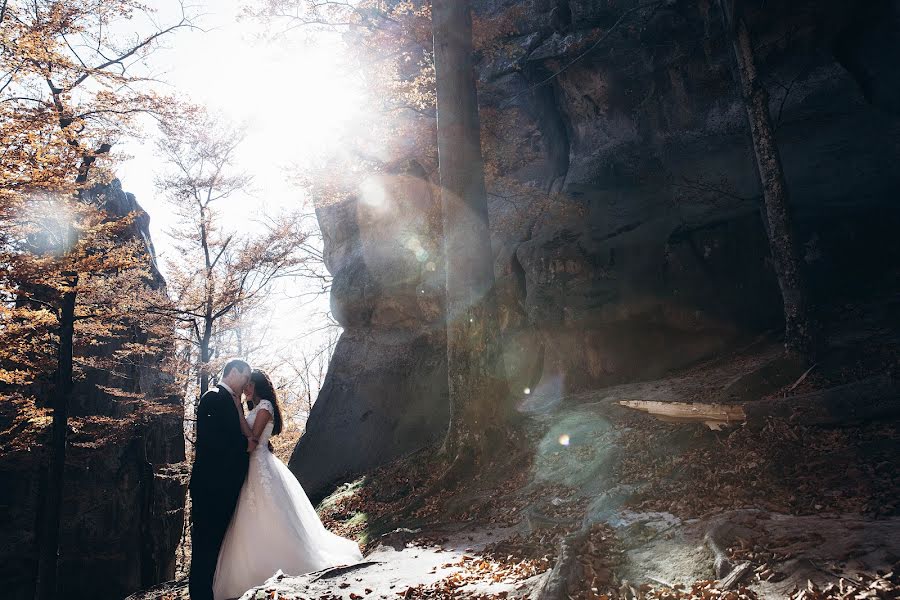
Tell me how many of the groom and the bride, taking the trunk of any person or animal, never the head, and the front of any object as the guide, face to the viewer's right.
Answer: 1

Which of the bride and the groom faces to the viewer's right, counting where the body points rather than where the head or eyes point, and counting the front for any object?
the groom

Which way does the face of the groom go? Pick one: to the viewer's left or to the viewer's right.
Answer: to the viewer's right

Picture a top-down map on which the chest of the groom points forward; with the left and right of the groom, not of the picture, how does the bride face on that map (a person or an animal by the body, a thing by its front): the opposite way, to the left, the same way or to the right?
the opposite way

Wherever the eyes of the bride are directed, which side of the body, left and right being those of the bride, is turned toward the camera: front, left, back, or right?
left

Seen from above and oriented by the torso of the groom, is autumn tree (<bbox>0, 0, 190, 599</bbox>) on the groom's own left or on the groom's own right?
on the groom's own left

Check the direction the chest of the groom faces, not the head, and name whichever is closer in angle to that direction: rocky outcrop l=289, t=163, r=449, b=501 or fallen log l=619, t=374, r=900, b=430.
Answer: the fallen log

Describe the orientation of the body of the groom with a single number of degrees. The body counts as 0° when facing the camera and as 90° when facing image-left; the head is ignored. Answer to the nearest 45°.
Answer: approximately 270°

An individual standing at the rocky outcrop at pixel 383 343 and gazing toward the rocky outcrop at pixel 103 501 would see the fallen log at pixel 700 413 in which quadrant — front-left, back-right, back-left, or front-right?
back-left

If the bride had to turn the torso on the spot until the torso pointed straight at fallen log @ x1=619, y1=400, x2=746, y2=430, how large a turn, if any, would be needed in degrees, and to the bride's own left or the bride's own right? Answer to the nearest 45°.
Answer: approximately 180°

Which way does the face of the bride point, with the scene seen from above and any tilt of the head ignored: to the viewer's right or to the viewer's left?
to the viewer's left

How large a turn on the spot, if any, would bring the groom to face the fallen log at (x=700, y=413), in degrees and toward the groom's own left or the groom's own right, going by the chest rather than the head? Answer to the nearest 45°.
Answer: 0° — they already face it

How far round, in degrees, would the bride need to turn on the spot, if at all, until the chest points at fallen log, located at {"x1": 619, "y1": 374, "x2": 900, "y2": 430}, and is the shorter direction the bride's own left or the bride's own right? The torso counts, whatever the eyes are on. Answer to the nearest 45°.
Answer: approximately 180°

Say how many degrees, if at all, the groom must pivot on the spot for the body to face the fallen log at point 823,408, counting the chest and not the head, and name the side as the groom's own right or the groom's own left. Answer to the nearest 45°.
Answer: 0° — they already face it

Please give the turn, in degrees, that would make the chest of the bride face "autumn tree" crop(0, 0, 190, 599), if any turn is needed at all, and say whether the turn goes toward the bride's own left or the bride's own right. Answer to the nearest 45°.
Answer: approximately 45° to the bride's own right
